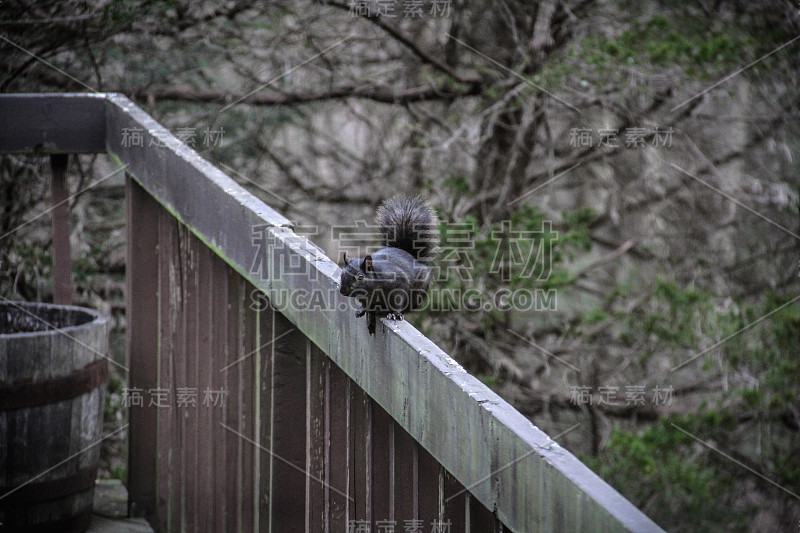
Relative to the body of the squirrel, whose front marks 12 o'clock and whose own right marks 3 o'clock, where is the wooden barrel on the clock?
The wooden barrel is roughly at 2 o'clock from the squirrel.

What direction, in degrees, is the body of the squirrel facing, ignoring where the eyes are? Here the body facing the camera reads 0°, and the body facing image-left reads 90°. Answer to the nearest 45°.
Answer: approximately 45°
